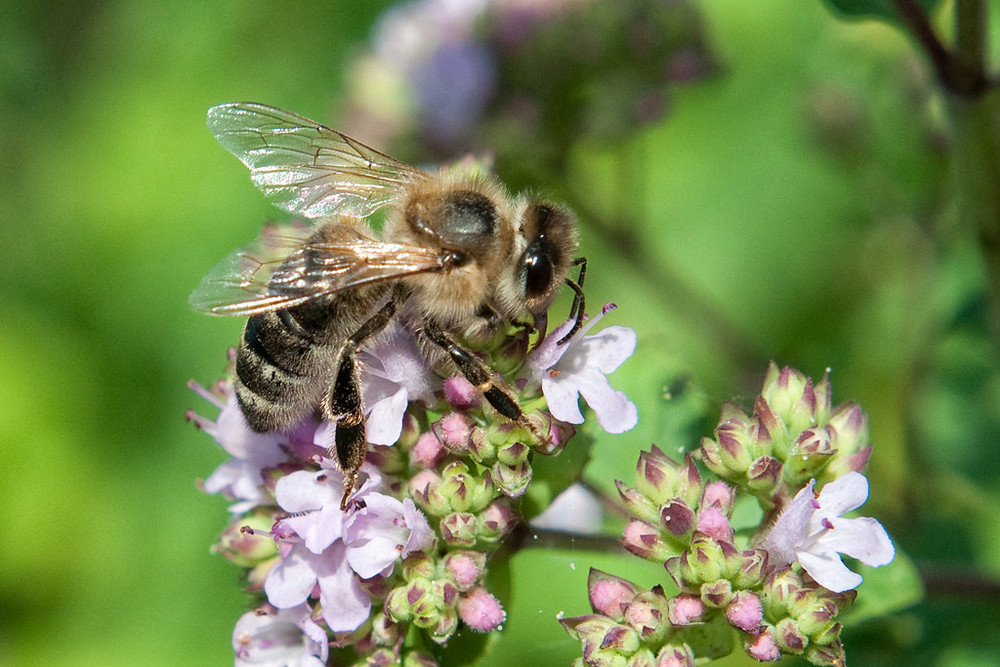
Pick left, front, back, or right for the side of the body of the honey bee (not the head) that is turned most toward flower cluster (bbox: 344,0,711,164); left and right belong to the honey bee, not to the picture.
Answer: left

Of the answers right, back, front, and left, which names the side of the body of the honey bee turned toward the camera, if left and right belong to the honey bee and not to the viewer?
right
